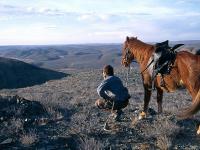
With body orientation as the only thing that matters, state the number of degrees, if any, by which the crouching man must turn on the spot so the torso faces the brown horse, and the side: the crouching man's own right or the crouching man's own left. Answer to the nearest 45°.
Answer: approximately 135° to the crouching man's own right

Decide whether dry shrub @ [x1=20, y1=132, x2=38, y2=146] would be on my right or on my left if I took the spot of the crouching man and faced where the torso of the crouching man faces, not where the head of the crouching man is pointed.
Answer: on my left

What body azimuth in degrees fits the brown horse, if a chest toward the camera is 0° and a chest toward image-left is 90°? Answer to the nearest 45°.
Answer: approximately 90°

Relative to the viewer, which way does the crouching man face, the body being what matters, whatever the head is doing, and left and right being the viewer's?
facing away from the viewer and to the left of the viewer

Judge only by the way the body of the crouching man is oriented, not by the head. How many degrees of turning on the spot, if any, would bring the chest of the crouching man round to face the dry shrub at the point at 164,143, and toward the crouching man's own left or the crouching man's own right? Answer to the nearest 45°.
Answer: approximately 180°

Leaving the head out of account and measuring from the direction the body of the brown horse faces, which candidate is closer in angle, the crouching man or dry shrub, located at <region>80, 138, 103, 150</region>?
the crouching man

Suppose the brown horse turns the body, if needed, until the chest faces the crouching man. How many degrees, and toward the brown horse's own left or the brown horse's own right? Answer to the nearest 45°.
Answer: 0° — it already faces them

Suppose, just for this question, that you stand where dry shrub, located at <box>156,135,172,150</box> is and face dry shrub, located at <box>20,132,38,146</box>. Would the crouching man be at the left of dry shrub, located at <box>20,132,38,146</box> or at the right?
right
